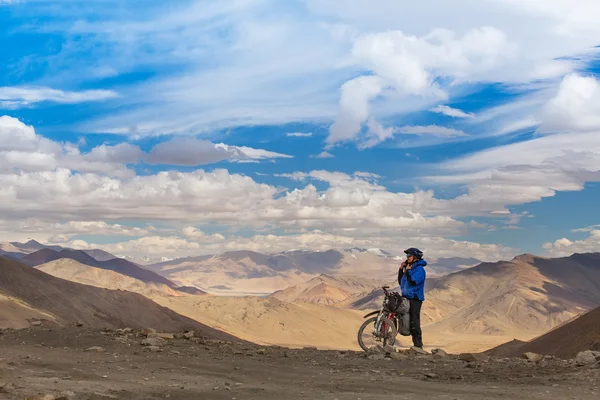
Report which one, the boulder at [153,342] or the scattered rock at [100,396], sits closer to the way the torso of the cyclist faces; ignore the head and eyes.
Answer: the boulder

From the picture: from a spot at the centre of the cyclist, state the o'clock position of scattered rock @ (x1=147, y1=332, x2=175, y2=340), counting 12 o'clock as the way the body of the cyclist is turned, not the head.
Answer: The scattered rock is roughly at 12 o'clock from the cyclist.

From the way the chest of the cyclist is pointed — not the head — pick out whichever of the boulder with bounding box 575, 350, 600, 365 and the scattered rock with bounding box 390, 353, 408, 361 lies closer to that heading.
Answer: the scattered rock

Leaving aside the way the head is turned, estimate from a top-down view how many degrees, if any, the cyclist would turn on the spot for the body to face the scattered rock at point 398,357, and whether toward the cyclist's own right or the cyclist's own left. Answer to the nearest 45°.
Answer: approximately 90° to the cyclist's own left

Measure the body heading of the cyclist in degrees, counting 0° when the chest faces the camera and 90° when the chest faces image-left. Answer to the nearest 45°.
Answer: approximately 90°

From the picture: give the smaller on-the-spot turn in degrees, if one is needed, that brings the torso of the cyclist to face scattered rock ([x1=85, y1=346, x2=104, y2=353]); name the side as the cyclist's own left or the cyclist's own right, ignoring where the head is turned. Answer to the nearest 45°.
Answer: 0° — they already face it

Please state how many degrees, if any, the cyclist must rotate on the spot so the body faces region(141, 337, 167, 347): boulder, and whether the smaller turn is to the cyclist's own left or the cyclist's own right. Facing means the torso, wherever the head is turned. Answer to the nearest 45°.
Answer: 0° — they already face it

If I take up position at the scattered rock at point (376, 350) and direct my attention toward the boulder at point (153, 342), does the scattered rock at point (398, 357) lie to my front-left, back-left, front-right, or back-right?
back-left

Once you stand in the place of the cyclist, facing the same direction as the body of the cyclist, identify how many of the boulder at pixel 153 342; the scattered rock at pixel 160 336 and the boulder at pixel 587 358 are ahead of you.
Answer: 2
